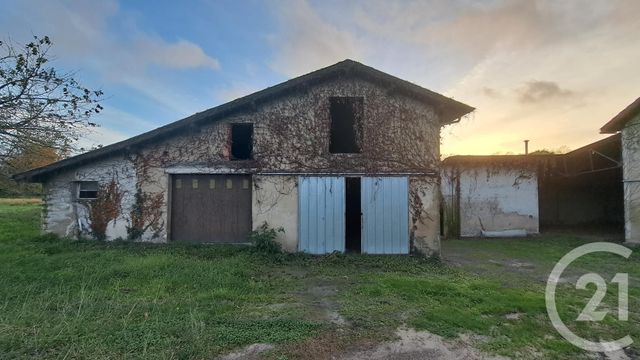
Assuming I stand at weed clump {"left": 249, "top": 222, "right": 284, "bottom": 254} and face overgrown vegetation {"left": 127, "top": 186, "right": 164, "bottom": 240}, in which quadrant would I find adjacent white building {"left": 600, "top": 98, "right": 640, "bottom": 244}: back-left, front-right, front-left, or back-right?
back-right

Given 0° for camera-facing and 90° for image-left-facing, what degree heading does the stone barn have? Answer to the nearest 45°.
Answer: approximately 0°

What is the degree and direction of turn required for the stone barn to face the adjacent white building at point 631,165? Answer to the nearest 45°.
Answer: approximately 90° to its left
